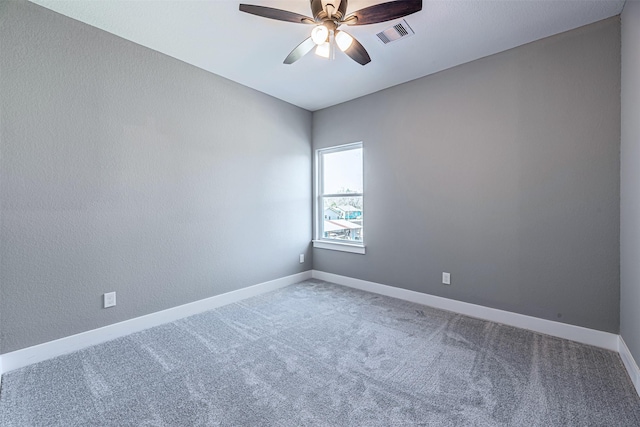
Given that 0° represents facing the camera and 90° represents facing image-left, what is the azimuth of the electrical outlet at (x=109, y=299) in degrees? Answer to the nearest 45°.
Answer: approximately 315°

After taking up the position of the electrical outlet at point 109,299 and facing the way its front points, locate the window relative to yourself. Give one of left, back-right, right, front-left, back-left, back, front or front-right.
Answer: front-left

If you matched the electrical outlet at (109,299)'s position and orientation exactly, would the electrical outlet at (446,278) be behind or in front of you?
in front

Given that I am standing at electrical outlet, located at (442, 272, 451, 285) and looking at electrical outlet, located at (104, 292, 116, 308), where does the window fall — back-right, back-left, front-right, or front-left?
front-right
